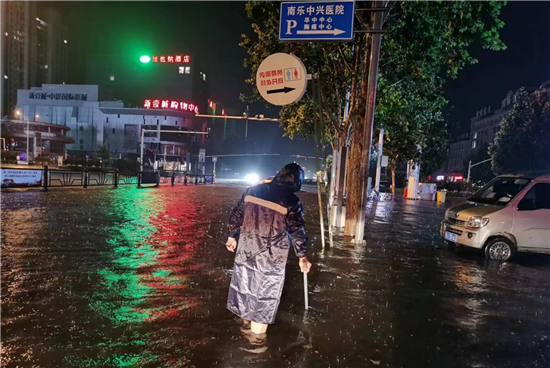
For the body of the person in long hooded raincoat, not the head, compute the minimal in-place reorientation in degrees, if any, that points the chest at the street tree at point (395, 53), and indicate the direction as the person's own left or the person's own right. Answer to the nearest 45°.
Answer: approximately 45° to the person's own right

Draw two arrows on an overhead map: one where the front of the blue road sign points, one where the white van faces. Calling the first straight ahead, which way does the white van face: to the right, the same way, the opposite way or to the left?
to the right

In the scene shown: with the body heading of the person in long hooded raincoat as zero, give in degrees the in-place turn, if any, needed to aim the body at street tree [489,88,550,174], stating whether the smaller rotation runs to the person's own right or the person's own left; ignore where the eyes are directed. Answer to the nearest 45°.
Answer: approximately 45° to the person's own right

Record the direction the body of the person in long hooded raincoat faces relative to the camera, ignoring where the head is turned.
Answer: away from the camera

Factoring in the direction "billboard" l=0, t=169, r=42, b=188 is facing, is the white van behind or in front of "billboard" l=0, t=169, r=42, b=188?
in front

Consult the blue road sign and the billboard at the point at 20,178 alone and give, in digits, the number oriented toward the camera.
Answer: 2

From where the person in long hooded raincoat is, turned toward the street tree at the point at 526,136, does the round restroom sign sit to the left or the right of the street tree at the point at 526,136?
left

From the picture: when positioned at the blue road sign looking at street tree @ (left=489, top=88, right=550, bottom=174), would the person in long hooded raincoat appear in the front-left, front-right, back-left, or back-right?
back-right

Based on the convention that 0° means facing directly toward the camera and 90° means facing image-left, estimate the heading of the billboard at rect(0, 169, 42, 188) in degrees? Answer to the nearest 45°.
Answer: approximately 0°

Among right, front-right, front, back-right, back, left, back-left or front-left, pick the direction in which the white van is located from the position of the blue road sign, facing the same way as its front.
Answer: left
